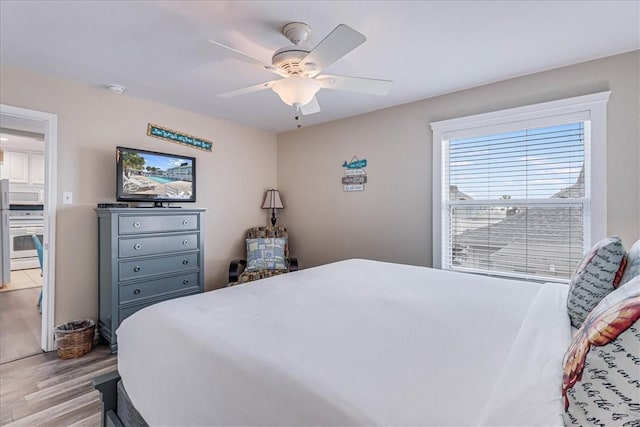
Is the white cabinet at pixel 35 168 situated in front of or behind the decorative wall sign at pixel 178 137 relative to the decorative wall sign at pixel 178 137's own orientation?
behind

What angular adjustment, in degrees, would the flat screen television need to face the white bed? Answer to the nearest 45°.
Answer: approximately 45° to its right

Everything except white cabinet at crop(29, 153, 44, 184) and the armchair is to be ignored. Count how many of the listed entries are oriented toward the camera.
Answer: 2

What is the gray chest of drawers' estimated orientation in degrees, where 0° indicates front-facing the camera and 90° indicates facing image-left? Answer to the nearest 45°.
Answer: approximately 315°

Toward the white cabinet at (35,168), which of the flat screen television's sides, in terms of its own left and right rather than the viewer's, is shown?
back

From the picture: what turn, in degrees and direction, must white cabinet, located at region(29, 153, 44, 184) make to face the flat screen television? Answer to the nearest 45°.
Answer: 0° — it already faces it

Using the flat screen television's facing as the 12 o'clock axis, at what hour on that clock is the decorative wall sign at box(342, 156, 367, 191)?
The decorative wall sign is roughly at 11 o'clock from the flat screen television.
